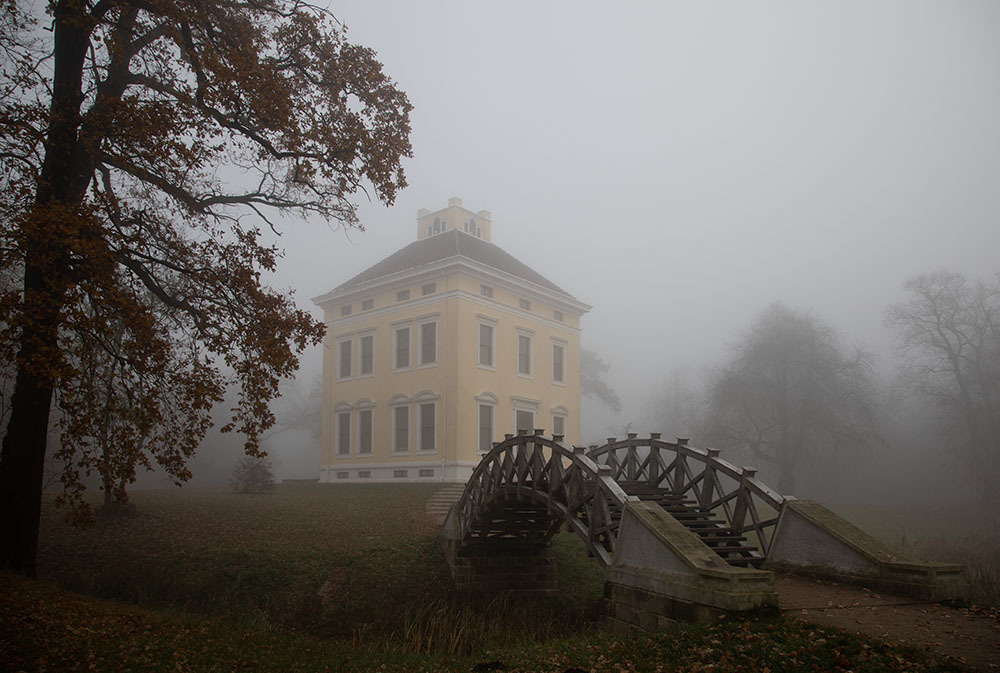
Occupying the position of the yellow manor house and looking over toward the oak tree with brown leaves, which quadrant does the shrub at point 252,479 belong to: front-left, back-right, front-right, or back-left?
front-right

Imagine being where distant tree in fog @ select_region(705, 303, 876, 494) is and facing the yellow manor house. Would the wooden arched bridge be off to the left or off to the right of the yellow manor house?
left
